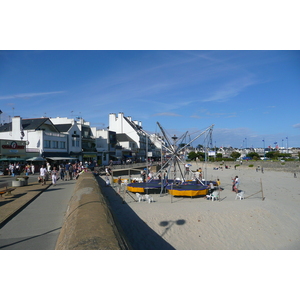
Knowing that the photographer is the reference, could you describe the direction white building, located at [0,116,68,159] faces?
facing the viewer and to the right of the viewer

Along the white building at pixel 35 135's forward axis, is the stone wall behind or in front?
in front

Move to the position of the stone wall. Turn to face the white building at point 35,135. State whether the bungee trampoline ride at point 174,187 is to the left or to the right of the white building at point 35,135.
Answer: right
